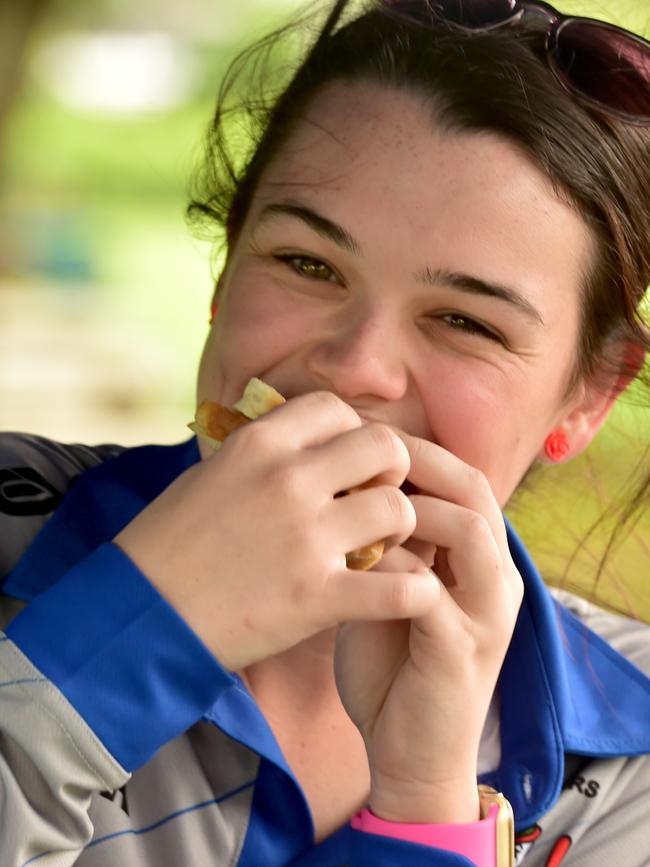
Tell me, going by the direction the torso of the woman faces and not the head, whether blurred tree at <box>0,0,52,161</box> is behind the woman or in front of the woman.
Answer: behind

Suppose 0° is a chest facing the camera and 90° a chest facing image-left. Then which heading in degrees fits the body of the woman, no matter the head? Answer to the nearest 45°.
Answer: approximately 0°
